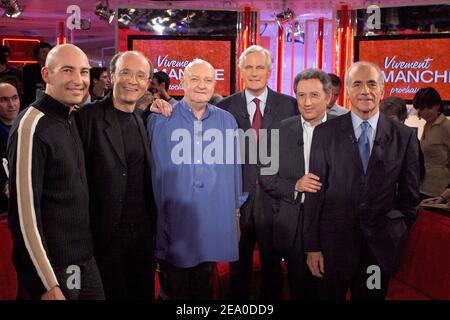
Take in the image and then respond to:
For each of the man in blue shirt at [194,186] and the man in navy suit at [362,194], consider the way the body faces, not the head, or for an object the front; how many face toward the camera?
2

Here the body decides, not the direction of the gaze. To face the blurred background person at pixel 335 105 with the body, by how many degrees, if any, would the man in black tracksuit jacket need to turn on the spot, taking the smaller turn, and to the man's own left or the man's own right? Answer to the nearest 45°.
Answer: approximately 90° to the man's own left

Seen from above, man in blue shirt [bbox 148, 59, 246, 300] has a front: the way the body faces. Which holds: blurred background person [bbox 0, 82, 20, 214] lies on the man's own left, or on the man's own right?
on the man's own right

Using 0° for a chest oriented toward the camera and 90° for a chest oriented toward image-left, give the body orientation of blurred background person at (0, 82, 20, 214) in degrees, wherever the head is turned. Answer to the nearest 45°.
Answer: approximately 315°

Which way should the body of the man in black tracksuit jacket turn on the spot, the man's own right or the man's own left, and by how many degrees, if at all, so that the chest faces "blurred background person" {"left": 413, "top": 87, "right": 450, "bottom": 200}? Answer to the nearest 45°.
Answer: approximately 90° to the man's own left

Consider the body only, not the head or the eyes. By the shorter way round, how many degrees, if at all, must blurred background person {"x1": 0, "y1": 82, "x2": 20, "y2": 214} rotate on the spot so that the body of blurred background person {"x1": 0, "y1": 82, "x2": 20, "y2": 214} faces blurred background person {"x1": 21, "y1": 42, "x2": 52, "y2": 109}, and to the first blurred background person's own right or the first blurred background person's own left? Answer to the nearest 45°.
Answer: approximately 135° to the first blurred background person's own left

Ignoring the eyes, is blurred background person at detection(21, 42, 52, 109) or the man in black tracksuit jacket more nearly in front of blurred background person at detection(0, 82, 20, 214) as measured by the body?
the man in black tracksuit jacket

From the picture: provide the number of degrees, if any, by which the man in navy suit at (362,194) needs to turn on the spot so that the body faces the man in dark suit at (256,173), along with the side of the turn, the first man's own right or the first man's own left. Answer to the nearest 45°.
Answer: approximately 135° to the first man's own right
